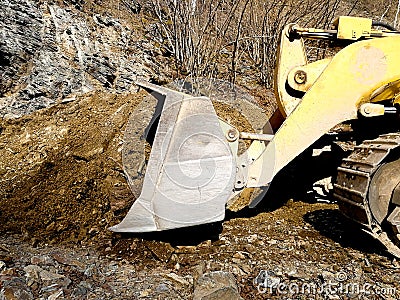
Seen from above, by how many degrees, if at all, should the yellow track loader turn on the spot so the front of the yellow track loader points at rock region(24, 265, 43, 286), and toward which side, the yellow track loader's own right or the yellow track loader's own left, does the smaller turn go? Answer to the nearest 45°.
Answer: approximately 45° to the yellow track loader's own left

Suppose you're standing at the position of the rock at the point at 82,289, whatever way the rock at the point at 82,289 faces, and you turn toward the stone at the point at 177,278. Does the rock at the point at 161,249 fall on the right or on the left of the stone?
left

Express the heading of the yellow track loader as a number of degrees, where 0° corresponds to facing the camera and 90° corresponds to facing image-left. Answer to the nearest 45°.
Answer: approximately 90°

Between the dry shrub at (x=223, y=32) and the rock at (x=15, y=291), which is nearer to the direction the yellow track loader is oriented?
the rock

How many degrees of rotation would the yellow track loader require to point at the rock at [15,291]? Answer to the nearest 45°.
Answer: approximately 45° to its left

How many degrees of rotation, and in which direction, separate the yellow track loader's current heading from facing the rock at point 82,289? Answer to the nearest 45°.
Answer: approximately 45° to its left

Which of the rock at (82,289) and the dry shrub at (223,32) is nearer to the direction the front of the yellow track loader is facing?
the rock

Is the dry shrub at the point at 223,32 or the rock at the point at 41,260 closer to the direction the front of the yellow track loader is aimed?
the rock

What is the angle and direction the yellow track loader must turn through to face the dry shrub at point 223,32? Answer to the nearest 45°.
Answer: approximately 90° to its right
